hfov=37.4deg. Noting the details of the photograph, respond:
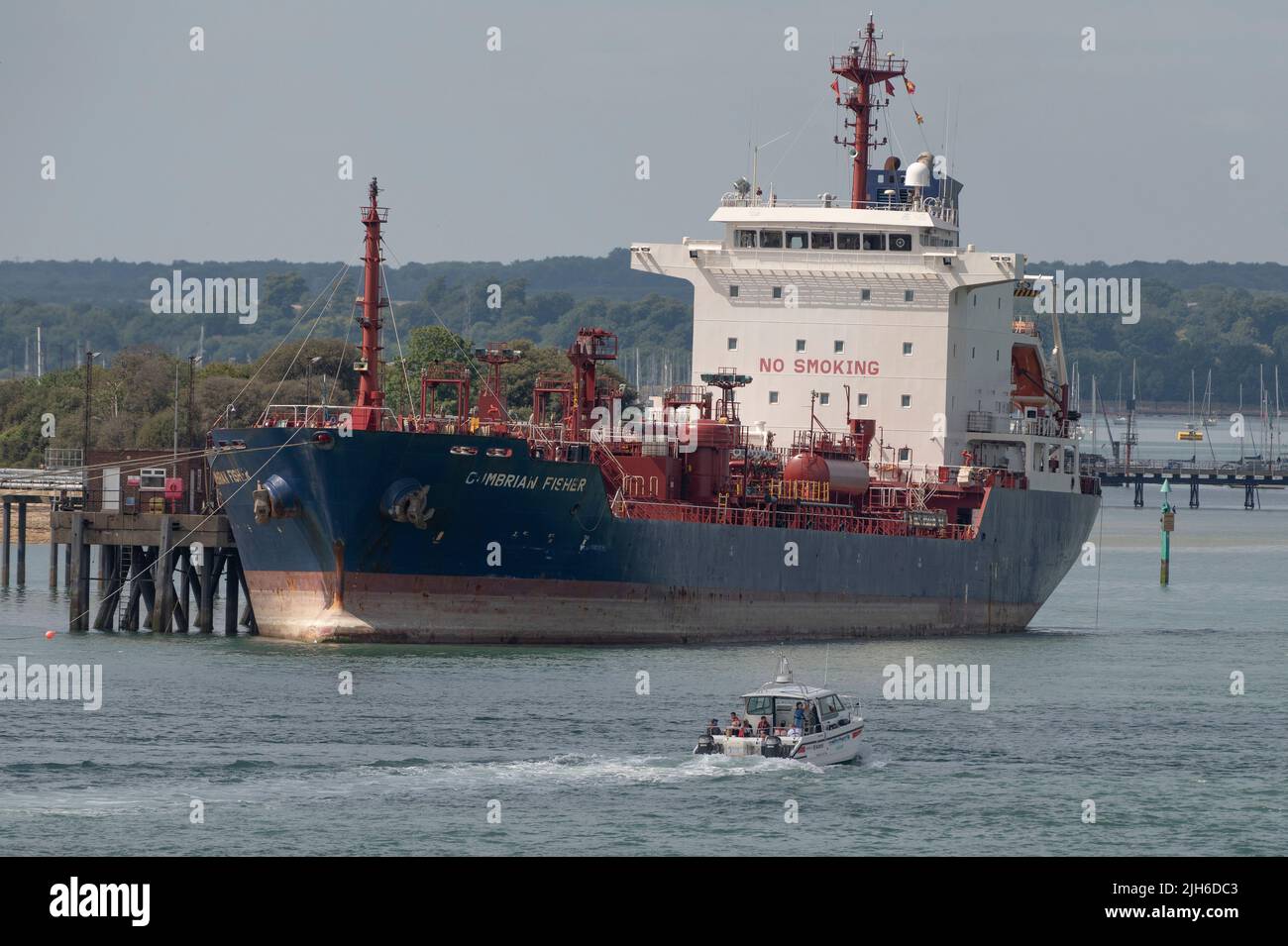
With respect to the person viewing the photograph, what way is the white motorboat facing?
facing away from the viewer and to the right of the viewer
